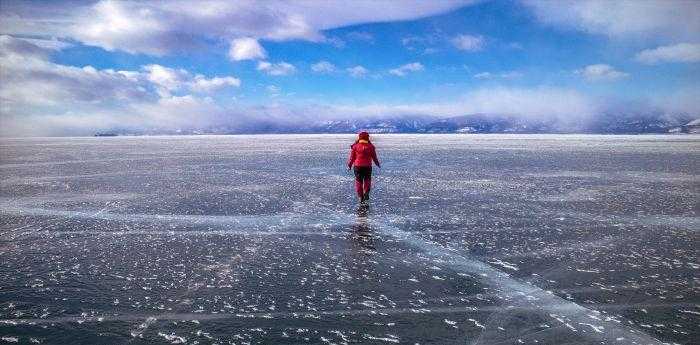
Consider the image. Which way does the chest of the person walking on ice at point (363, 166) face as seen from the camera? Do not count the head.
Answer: away from the camera
